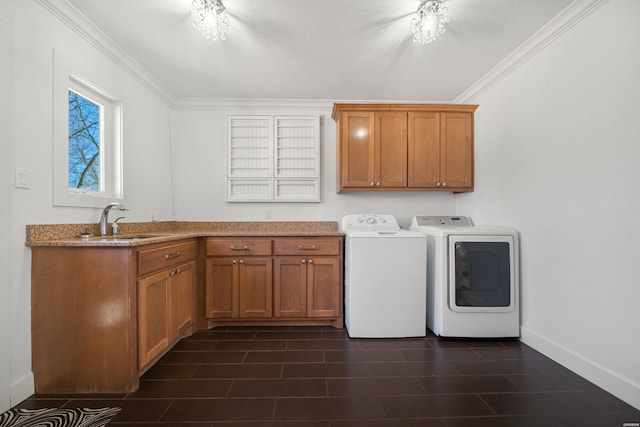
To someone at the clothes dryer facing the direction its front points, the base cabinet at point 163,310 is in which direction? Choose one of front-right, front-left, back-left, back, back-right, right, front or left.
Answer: right

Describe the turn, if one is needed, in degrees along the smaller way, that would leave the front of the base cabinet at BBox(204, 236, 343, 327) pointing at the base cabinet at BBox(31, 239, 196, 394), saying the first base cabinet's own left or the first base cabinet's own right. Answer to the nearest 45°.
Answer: approximately 45° to the first base cabinet's own right

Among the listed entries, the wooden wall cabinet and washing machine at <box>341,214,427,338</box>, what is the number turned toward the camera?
2

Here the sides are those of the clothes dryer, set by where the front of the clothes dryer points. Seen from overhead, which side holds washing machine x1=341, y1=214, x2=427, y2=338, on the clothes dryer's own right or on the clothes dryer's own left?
on the clothes dryer's own right

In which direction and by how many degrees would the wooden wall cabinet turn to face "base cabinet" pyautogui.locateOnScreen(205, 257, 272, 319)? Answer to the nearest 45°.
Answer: approximately 45° to its right

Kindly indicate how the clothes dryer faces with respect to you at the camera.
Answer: facing the viewer and to the right of the viewer

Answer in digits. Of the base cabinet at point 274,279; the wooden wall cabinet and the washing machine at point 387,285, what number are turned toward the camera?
3

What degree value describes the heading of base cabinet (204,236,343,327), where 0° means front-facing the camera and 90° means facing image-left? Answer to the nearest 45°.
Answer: approximately 0°
